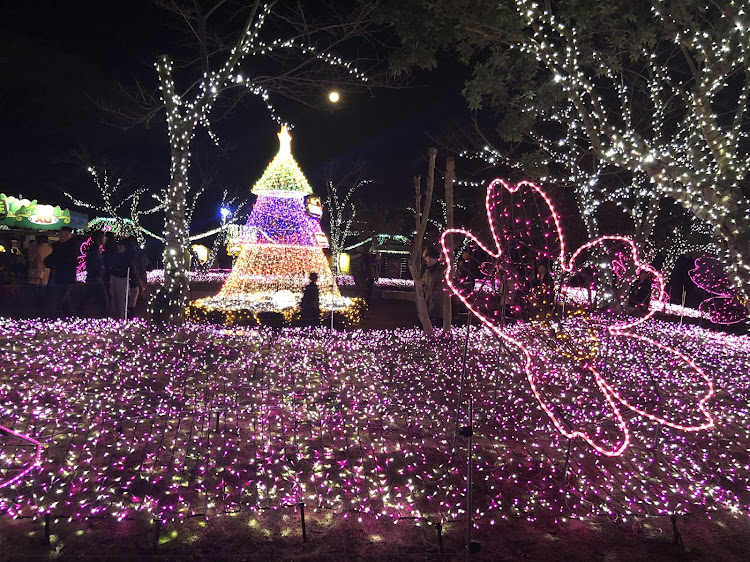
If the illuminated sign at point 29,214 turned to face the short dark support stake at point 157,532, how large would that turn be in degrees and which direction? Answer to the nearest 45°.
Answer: approximately 45° to its right

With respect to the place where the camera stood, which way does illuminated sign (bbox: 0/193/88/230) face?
facing the viewer and to the right of the viewer

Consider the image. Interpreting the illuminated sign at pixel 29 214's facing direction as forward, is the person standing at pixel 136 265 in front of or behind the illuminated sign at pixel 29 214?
in front

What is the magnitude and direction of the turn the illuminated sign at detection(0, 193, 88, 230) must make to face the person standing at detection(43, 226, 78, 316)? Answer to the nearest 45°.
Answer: approximately 45° to its right

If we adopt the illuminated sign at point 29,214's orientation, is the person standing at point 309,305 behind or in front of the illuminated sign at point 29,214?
in front

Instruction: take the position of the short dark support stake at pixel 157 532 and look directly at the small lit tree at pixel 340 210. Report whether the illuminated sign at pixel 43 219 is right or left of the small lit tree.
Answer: left

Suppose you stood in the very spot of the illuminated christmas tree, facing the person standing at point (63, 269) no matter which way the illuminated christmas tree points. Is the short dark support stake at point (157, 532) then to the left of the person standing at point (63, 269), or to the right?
left

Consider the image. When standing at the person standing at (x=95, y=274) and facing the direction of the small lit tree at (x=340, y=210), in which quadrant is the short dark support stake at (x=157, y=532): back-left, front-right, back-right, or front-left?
back-right

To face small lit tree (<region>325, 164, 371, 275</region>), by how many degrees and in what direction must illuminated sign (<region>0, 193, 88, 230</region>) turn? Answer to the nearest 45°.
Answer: approximately 45° to its left
